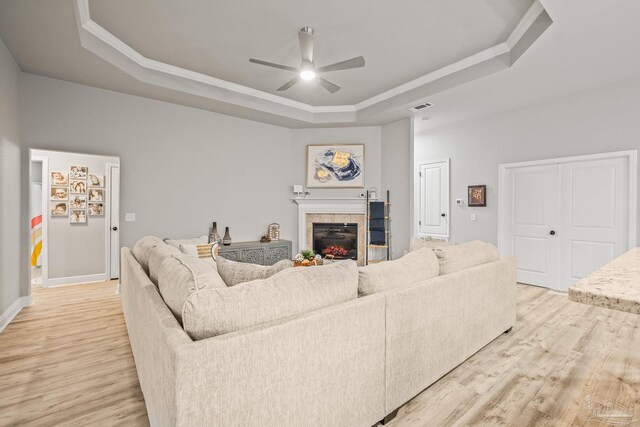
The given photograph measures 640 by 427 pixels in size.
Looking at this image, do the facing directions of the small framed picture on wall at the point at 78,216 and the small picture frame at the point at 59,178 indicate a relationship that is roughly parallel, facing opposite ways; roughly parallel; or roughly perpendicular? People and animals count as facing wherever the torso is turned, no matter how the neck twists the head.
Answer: roughly parallel

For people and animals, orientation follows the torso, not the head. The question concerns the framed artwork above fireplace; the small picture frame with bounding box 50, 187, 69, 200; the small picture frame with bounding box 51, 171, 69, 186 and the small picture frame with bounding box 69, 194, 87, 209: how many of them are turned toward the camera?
4

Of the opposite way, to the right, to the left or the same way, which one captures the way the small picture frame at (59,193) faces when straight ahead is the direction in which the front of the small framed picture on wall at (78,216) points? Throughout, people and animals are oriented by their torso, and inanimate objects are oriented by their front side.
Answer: the same way

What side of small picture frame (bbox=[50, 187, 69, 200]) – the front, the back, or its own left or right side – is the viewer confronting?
front

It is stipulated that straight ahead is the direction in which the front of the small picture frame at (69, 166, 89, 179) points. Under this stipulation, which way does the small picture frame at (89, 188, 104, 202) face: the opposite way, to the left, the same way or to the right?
the same way

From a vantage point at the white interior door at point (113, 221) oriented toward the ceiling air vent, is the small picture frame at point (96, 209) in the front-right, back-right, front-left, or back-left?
back-left

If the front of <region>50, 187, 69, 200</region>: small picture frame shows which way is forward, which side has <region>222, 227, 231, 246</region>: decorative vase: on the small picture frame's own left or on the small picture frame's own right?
on the small picture frame's own left

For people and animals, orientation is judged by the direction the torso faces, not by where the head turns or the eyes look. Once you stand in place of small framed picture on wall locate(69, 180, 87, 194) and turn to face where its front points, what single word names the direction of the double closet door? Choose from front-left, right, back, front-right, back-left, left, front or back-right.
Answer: front-left

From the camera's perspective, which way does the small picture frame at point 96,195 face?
toward the camera

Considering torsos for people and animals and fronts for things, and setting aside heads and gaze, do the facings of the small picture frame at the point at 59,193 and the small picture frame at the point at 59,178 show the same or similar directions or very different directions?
same or similar directions

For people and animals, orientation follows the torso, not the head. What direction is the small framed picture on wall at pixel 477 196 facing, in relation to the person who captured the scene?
facing the viewer

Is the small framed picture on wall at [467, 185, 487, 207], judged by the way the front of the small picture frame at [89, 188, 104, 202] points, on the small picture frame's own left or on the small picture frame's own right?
on the small picture frame's own left

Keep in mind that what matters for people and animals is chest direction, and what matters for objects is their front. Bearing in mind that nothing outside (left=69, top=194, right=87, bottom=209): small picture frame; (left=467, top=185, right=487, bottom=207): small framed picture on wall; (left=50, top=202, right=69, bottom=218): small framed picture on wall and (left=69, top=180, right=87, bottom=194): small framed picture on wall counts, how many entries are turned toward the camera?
4
